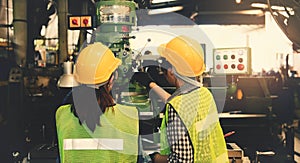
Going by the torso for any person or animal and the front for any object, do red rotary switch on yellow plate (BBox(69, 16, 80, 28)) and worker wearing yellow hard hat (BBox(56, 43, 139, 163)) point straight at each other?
yes

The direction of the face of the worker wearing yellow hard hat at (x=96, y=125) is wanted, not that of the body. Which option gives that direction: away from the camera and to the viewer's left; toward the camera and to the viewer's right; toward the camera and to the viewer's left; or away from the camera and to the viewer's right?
away from the camera and to the viewer's right

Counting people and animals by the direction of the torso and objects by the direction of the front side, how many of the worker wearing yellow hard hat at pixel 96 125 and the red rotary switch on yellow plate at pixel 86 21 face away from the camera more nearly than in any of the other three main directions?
1

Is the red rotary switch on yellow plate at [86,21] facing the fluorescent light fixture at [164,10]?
no

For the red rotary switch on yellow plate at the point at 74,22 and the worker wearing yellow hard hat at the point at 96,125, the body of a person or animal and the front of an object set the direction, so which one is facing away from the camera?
the worker wearing yellow hard hat

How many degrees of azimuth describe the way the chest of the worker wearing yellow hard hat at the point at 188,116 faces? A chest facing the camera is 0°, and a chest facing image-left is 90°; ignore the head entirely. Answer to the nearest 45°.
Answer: approximately 135°

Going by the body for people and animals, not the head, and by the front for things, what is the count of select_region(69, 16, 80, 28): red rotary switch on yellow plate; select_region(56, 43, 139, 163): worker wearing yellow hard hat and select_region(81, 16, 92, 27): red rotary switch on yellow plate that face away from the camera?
1

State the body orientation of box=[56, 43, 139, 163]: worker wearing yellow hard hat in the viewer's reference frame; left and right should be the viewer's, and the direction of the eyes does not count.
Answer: facing away from the viewer

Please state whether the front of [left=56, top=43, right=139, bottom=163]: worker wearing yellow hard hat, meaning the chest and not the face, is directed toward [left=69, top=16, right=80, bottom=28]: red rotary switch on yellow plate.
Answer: yes

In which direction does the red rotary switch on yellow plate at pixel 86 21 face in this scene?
toward the camera

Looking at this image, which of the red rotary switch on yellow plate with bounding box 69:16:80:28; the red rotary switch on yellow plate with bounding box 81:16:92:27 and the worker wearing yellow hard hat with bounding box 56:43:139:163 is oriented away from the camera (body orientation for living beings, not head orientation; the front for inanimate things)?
the worker wearing yellow hard hat

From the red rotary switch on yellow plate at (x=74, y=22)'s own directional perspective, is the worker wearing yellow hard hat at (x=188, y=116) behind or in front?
in front

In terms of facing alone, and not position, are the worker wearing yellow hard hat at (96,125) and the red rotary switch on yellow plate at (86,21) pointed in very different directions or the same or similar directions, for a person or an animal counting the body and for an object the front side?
very different directions

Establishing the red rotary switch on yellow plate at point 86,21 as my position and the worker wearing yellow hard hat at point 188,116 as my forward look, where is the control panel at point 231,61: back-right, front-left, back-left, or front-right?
front-left

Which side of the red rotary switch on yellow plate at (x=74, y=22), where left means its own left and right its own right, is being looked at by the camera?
front
